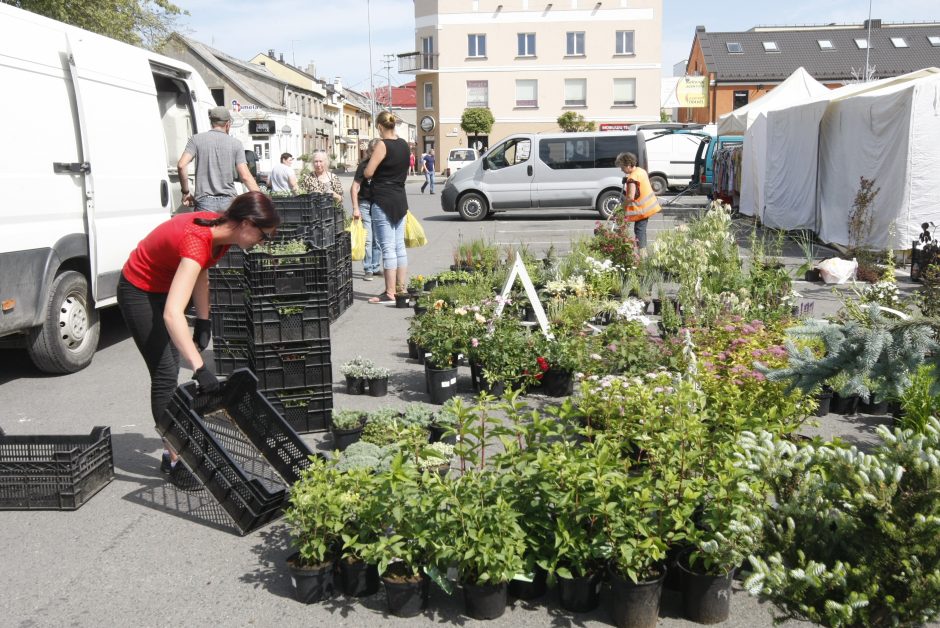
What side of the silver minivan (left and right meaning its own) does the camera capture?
left

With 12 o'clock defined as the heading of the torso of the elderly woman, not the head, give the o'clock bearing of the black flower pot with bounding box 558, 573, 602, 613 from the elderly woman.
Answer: The black flower pot is roughly at 12 o'clock from the elderly woman.

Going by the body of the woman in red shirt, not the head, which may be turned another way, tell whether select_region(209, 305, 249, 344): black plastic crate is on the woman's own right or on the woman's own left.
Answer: on the woman's own left

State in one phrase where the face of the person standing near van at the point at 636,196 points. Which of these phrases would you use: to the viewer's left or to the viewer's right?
to the viewer's left

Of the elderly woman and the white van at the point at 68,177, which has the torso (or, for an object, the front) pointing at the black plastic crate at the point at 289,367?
the elderly woman

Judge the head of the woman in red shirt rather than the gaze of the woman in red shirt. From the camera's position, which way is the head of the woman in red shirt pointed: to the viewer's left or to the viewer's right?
to the viewer's right

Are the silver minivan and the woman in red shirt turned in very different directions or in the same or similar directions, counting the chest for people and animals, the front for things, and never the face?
very different directions

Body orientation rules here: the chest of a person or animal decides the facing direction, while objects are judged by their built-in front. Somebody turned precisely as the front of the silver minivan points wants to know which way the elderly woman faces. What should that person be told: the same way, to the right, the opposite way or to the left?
to the left

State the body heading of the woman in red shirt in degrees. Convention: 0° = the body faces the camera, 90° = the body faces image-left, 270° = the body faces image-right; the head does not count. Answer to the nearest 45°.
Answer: approximately 270°

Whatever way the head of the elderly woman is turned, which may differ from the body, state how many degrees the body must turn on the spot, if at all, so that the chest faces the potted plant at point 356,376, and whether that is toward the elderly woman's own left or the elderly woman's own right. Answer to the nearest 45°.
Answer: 0° — they already face it
